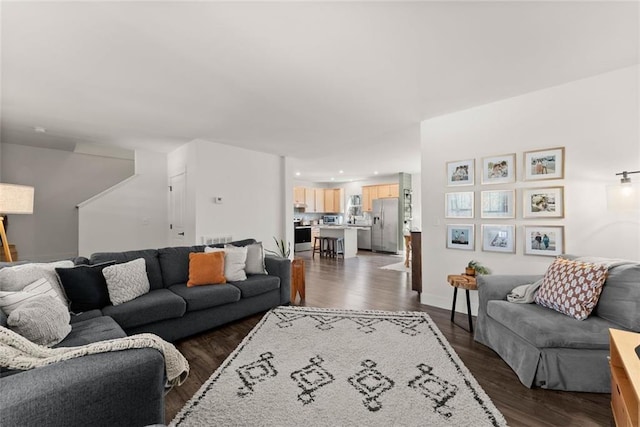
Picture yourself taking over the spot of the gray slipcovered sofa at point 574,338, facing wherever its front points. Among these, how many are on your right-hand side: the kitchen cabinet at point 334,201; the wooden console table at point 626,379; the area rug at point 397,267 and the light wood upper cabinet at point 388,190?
3

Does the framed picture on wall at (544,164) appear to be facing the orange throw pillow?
yes

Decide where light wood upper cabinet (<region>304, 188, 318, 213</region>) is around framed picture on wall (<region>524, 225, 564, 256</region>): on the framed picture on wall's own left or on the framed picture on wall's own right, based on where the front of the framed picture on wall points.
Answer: on the framed picture on wall's own right

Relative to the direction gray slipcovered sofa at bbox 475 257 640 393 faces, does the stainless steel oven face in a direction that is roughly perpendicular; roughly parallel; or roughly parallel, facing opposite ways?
roughly perpendicular

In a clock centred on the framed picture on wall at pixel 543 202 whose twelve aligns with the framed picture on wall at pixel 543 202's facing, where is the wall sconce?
The wall sconce is roughly at 10 o'clock from the framed picture on wall.

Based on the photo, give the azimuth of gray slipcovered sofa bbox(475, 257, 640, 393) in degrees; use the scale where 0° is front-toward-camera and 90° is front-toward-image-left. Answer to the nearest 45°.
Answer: approximately 45°

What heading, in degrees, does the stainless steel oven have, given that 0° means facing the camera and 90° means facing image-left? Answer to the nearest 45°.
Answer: approximately 0°

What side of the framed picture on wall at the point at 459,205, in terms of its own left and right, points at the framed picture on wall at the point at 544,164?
left
